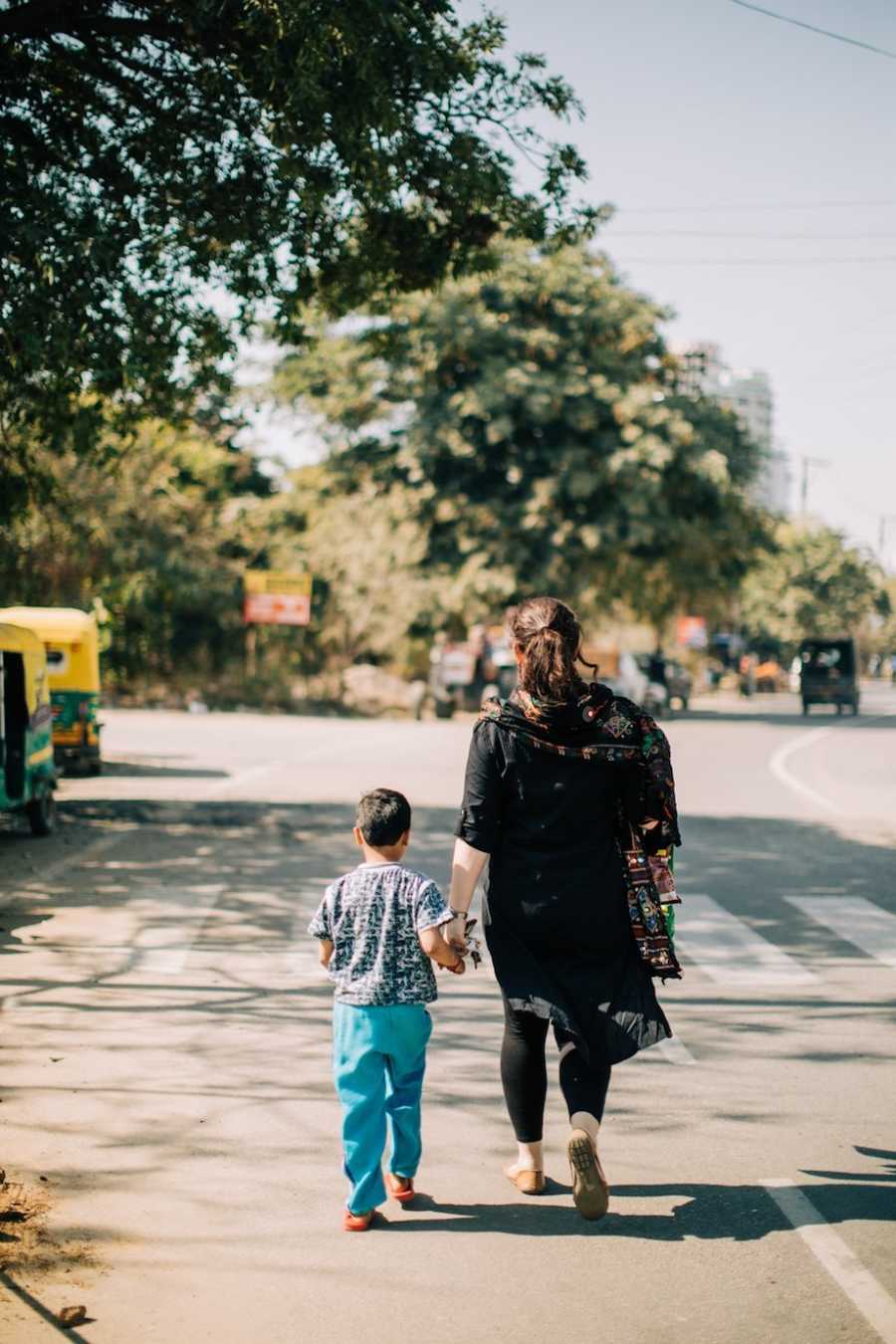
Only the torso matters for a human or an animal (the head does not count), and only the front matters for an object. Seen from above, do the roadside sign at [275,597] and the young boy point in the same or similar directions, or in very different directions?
very different directions

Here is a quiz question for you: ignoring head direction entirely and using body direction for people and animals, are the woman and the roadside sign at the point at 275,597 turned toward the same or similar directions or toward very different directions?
very different directions

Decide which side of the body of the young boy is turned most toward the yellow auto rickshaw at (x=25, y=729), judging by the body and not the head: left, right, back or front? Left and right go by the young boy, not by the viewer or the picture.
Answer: front

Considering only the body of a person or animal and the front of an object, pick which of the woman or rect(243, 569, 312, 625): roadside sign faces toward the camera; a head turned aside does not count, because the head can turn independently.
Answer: the roadside sign

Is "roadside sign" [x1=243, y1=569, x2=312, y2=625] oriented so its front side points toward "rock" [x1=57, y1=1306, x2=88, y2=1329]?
yes

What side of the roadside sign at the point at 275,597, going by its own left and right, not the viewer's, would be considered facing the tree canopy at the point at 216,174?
front

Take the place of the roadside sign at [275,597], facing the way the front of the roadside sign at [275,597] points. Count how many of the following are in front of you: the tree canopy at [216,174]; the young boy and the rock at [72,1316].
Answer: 3

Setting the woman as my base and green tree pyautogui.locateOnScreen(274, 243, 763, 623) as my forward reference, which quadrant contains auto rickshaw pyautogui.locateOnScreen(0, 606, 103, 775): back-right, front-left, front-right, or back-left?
front-left

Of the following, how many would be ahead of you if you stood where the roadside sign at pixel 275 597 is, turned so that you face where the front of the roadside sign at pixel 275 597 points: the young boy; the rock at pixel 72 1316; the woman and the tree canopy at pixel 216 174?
4

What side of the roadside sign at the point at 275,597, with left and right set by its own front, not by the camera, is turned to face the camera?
front

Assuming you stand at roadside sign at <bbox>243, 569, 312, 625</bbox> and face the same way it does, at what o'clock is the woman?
The woman is roughly at 12 o'clock from the roadside sign.

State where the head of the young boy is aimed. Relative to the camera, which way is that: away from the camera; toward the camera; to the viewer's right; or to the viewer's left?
away from the camera

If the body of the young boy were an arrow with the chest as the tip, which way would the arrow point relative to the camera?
away from the camera

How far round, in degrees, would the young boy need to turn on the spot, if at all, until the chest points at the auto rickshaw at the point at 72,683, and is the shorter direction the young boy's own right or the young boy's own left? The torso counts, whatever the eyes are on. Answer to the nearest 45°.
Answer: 0° — they already face it

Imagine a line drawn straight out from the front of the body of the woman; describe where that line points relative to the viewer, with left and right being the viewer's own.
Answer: facing away from the viewer

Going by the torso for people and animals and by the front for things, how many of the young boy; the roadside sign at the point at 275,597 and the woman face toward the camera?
1

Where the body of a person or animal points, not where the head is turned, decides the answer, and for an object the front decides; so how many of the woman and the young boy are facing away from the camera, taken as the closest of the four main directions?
2
